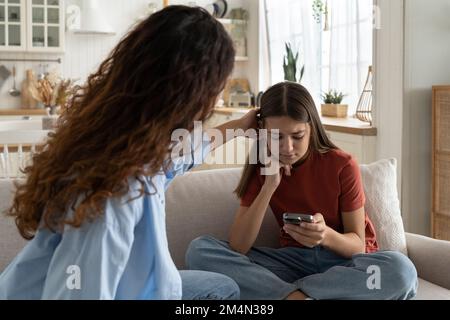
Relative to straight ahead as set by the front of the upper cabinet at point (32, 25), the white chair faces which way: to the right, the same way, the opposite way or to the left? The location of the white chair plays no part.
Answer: the opposite way

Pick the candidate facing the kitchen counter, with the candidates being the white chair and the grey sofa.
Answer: the white chair

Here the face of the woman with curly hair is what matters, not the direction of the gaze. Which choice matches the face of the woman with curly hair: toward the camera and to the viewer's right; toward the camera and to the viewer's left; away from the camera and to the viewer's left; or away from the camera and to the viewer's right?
away from the camera and to the viewer's right

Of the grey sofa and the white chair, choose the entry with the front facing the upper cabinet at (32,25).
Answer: the white chair

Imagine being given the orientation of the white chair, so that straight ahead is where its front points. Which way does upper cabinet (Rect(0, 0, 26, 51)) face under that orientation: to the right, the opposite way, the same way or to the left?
the opposite way

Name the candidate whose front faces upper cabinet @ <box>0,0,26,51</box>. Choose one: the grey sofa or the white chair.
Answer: the white chair

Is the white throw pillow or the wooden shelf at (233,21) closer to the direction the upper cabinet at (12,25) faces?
the white throw pillow

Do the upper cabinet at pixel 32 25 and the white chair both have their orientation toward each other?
yes

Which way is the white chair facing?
away from the camera
